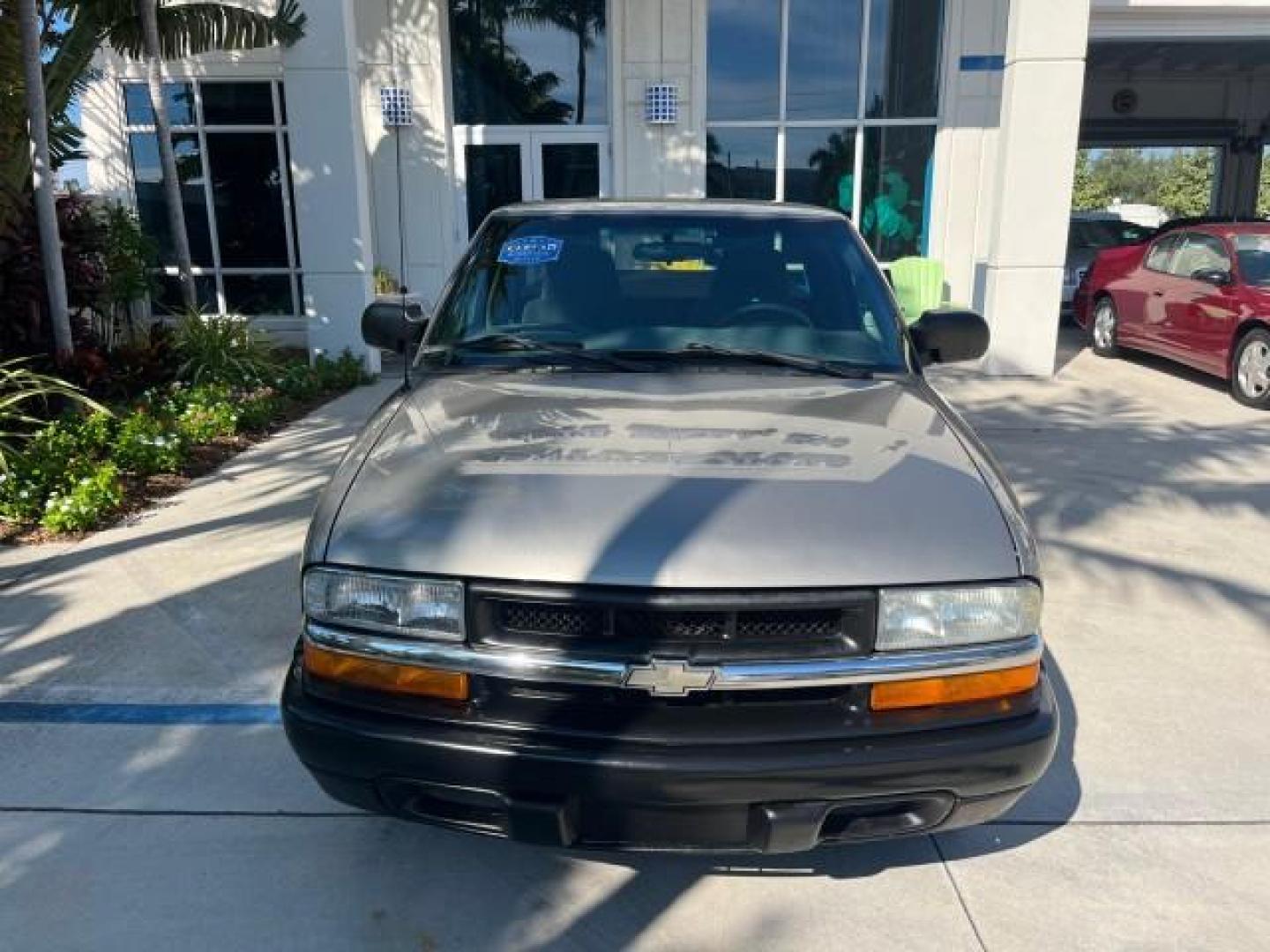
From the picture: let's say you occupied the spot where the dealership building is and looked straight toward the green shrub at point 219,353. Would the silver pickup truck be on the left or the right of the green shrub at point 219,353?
left

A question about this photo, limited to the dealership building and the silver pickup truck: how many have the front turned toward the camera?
2

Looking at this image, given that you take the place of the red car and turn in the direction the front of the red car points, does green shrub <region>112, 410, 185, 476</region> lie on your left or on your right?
on your right

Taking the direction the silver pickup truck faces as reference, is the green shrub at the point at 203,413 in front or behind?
behind

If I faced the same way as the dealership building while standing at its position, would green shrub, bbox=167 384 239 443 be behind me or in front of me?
in front

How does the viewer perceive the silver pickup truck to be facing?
facing the viewer

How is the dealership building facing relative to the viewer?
toward the camera

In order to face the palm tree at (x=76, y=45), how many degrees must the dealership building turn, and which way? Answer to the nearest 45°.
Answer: approximately 45° to its right

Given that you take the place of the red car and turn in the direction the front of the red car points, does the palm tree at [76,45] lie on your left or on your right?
on your right

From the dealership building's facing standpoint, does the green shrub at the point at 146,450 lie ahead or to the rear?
ahead
